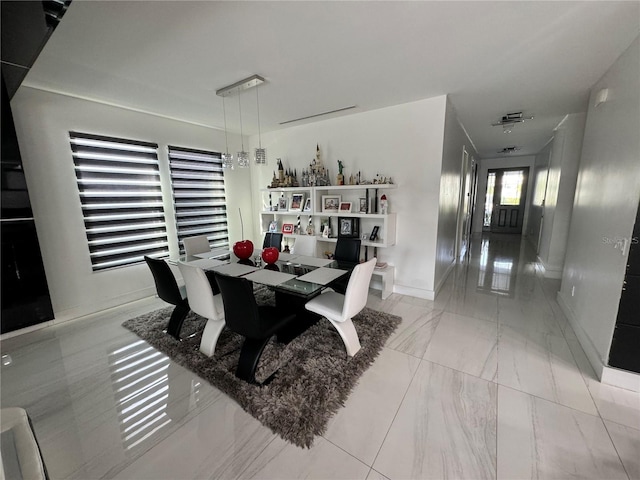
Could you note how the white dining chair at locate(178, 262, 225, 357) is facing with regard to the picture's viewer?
facing away from the viewer and to the right of the viewer

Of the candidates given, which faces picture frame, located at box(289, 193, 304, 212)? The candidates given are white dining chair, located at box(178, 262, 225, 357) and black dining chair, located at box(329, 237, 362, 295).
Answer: the white dining chair

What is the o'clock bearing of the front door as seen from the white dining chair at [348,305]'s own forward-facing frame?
The front door is roughly at 3 o'clock from the white dining chair.

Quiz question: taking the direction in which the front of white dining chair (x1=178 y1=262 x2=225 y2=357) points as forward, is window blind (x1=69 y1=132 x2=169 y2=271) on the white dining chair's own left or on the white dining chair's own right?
on the white dining chair's own left

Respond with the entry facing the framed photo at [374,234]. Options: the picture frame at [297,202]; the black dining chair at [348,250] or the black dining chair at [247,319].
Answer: the black dining chair at [247,319]

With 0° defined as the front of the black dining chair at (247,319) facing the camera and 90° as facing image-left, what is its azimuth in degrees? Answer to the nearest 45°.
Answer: approximately 225°

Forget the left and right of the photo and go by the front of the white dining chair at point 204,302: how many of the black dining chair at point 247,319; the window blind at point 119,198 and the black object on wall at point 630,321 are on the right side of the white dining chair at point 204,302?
2

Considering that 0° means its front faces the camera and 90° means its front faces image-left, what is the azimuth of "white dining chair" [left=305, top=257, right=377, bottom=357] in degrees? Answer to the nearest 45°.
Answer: approximately 135°
